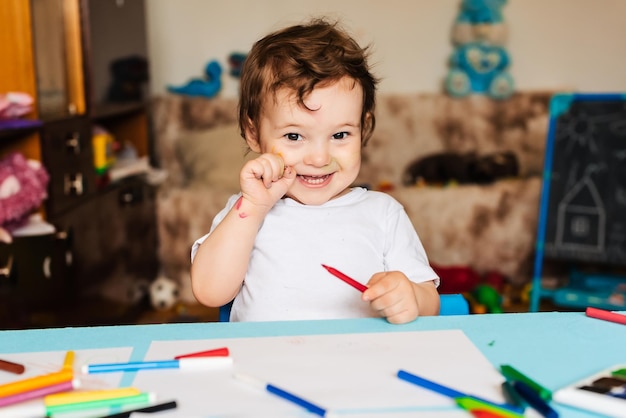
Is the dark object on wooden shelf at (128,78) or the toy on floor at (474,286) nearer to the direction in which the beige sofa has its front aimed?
the toy on floor

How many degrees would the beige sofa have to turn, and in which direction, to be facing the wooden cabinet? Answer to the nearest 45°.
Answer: approximately 45° to its right

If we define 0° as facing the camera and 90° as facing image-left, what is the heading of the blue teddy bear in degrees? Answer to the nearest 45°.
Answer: approximately 0°

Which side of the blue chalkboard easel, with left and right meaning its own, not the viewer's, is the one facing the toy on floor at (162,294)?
right

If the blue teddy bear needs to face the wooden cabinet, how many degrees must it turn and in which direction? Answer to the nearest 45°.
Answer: approximately 45° to its right

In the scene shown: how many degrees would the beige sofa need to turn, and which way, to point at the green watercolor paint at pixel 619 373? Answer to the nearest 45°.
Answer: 0° — it already faces it

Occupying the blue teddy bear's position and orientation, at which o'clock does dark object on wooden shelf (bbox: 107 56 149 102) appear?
The dark object on wooden shelf is roughly at 2 o'clock from the blue teddy bear.

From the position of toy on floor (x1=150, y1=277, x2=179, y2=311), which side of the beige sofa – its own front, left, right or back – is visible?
right

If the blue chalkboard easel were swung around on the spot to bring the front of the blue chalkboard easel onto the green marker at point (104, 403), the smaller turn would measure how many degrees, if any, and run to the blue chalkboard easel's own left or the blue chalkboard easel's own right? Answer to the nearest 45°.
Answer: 0° — it already faces it

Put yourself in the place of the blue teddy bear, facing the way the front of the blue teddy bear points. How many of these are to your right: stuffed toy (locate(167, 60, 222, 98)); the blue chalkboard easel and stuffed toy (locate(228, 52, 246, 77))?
2

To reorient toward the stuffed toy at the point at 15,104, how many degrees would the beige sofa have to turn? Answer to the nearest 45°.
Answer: approximately 45° to its right
